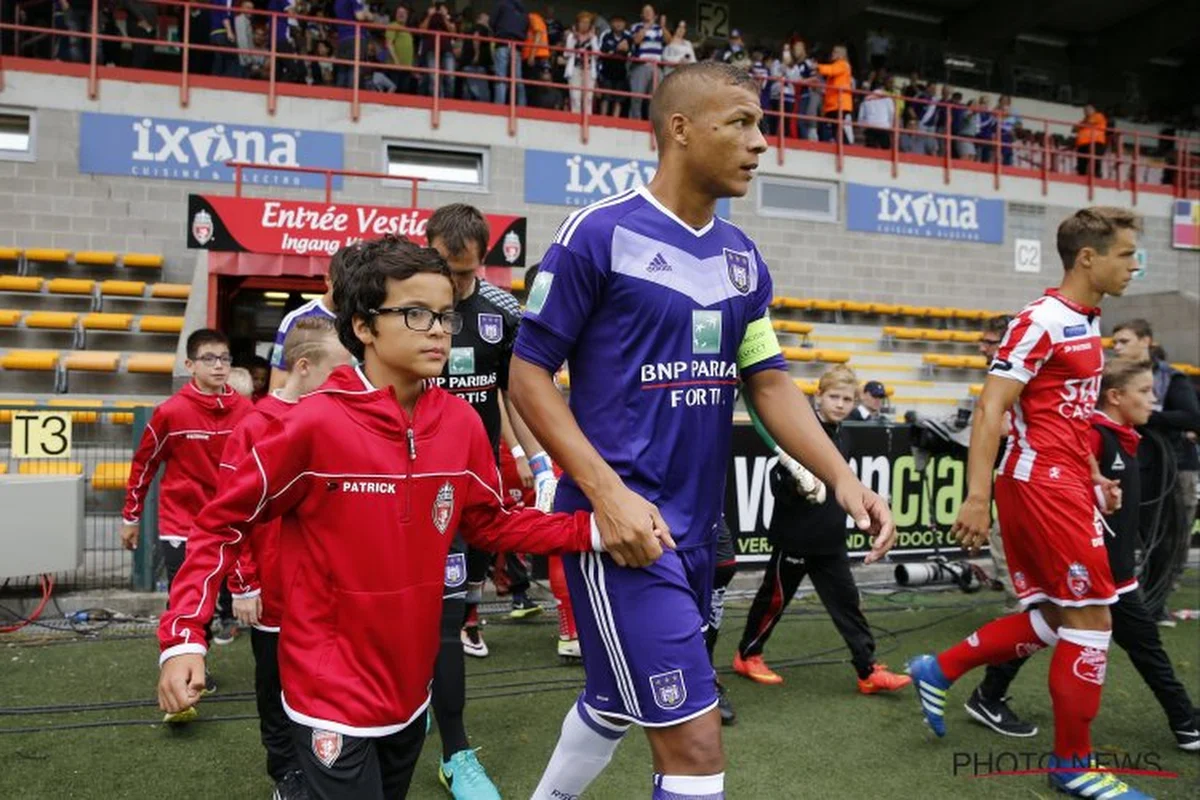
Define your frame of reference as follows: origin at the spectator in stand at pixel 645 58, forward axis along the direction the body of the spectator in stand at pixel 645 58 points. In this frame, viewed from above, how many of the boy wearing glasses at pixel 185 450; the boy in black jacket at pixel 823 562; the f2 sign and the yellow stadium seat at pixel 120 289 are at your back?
1

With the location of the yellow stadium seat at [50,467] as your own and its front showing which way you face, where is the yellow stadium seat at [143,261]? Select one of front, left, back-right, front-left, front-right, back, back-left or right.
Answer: back

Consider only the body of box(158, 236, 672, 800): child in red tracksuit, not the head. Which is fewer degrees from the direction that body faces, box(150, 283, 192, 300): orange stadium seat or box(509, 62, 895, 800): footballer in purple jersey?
the footballer in purple jersey

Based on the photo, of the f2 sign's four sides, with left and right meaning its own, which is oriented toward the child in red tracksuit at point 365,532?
front

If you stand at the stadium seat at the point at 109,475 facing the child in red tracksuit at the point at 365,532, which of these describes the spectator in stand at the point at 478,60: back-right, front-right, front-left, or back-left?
back-left

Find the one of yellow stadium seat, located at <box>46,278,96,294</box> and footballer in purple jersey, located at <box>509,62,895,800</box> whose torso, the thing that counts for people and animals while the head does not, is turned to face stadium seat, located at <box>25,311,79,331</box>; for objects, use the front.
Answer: the yellow stadium seat

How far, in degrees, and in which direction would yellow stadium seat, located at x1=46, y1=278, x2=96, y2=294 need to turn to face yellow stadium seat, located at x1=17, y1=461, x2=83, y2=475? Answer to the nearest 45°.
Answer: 0° — it already faces it

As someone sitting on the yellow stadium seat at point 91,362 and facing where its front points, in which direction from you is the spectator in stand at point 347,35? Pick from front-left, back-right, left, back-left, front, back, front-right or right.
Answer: back-left

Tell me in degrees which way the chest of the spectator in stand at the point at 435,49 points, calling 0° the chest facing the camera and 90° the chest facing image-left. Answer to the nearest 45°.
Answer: approximately 0°

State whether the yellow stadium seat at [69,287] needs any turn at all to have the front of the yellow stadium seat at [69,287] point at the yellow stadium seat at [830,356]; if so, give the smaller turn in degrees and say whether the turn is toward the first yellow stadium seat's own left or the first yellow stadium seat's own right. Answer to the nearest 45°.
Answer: approximately 90° to the first yellow stadium seat's own left

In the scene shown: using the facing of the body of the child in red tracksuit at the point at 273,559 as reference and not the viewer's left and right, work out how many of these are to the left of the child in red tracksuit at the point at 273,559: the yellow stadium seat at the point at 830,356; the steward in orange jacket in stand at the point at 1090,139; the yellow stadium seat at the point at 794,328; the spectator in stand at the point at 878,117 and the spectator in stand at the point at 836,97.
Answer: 5
